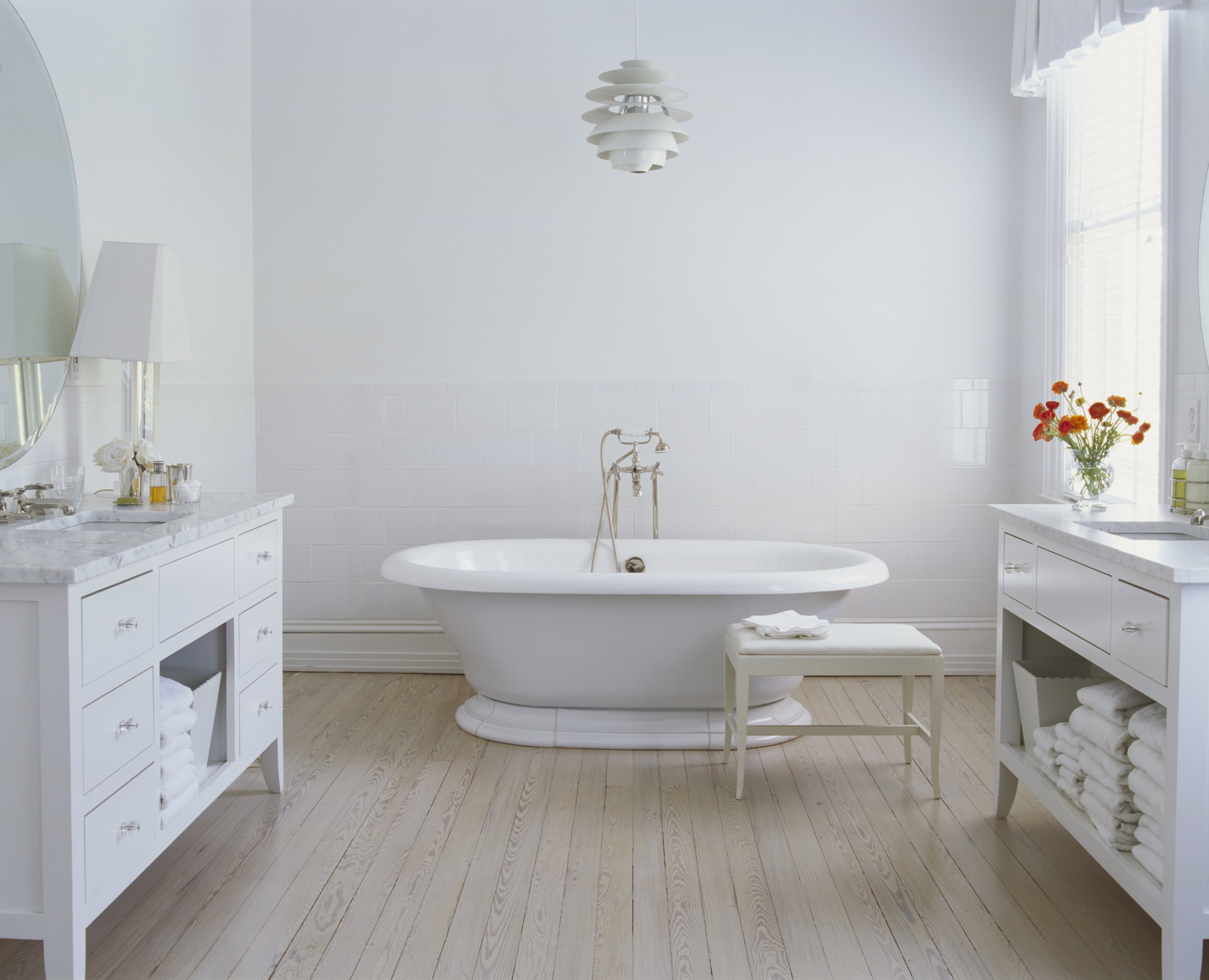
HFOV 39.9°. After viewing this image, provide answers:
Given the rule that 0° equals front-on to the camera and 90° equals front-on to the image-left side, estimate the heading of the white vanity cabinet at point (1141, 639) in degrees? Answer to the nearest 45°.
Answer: approximately 45°

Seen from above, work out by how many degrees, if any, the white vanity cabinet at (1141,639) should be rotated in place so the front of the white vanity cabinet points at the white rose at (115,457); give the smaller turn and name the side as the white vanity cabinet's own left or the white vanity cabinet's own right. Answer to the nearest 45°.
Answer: approximately 45° to the white vanity cabinet's own right

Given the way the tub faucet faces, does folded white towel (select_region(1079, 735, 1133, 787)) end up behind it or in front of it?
in front

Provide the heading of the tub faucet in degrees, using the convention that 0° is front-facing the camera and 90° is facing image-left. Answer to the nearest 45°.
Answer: approximately 0°

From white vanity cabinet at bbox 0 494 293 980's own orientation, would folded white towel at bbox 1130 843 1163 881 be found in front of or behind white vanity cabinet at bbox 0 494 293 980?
in front

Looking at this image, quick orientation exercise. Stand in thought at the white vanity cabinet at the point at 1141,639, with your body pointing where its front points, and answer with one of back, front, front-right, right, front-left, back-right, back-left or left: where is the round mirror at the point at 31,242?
front-right

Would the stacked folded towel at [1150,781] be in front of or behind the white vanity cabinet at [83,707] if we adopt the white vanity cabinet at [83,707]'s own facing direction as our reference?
in front
